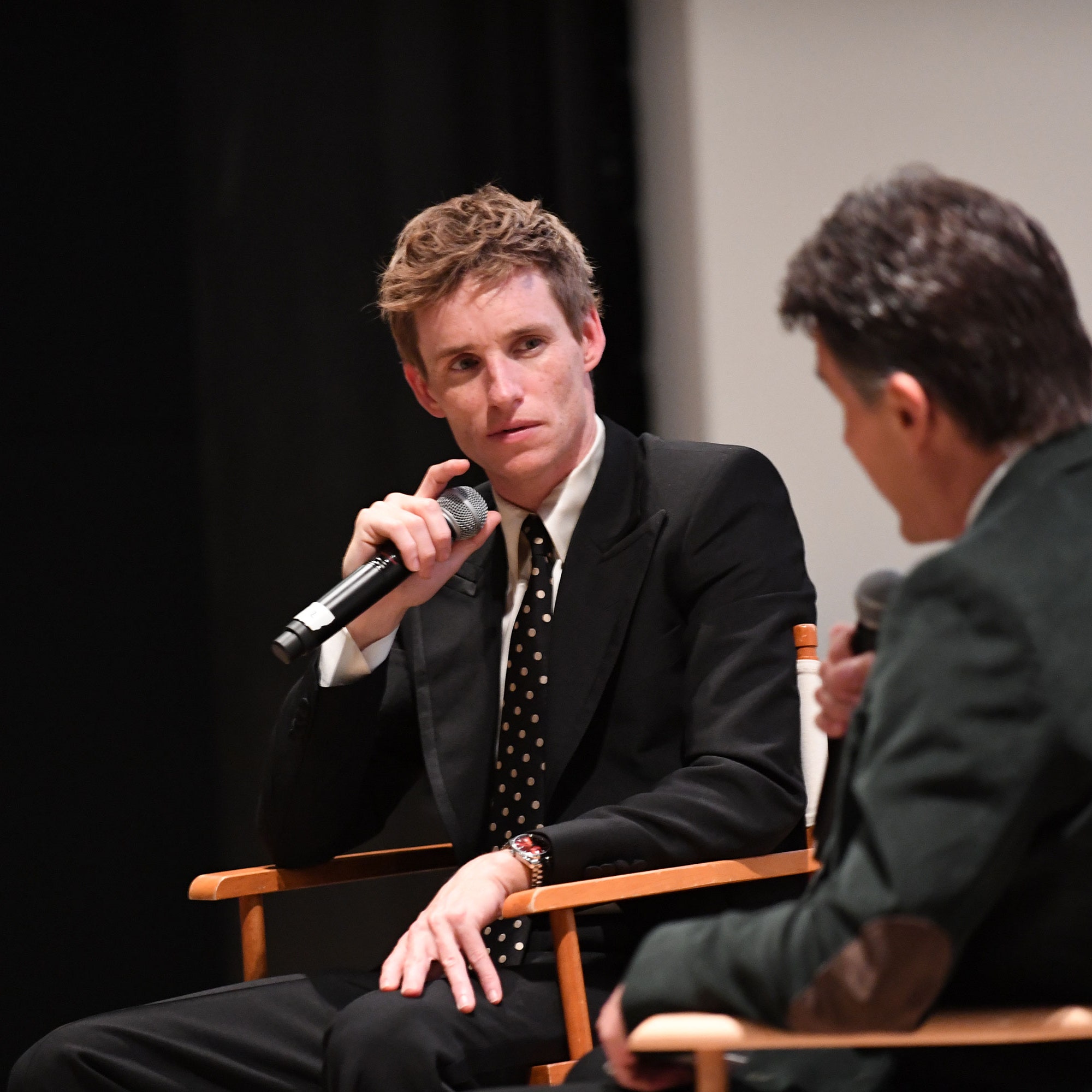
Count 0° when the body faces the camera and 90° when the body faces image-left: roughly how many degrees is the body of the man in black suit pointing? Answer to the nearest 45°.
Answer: approximately 45°

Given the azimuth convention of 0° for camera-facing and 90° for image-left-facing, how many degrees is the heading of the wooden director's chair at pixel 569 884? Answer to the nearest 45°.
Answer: approximately 45°

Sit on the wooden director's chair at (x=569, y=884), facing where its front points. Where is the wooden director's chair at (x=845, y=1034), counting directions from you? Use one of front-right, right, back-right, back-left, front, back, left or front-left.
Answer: front-left

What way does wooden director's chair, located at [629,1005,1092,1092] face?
to the viewer's left

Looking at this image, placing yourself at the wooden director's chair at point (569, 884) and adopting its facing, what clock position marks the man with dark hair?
The man with dark hair is roughly at 10 o'clock from the wooden director's chair.

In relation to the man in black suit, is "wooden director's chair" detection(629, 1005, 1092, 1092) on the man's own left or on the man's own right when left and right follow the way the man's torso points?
on the man's own left

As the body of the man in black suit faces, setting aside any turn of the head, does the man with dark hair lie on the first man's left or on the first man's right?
on the first man's left

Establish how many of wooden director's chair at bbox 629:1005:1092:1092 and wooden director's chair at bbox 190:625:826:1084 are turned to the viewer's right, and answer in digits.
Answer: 0
